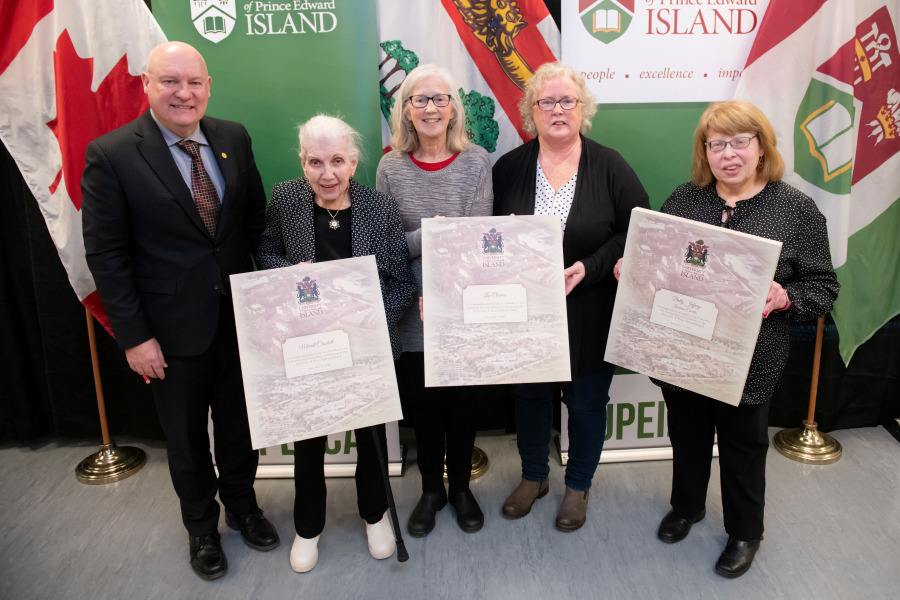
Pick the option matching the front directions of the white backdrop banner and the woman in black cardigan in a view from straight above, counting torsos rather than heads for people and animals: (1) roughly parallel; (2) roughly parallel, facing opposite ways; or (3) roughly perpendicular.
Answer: roughly parallel

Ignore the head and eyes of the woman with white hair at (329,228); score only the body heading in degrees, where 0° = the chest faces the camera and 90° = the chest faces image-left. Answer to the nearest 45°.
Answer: approximately 0°

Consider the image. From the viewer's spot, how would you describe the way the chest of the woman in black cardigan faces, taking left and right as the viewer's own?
facing the viewer

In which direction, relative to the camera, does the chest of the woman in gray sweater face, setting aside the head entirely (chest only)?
toward the camera

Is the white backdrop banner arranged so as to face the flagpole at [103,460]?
no

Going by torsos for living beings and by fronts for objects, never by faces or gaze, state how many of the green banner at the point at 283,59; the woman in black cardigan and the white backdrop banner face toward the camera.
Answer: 3

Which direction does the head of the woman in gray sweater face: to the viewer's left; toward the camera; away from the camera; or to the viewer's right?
toward the camera

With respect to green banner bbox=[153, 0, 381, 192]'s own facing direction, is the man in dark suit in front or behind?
in front

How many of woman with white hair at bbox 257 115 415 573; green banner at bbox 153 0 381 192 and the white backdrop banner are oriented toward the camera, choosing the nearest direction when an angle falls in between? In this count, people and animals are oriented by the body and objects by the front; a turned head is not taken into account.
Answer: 3

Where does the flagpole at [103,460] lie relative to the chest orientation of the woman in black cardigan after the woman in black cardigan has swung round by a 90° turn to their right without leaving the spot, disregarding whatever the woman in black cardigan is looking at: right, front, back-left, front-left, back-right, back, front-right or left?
front

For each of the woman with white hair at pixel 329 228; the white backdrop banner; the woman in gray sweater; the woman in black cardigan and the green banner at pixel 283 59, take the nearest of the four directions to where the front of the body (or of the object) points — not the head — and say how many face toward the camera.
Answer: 5

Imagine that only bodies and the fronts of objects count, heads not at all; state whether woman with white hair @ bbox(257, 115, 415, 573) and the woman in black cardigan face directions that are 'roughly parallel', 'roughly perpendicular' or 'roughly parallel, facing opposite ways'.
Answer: roughly parallel

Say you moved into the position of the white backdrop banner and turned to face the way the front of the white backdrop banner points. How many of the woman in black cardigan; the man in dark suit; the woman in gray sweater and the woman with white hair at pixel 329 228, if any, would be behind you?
0

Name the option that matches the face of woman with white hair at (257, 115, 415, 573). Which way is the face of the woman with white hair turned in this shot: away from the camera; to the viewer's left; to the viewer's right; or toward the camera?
toward the camera

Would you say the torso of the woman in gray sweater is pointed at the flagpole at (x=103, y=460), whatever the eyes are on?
no

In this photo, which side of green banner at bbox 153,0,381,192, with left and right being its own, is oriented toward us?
front

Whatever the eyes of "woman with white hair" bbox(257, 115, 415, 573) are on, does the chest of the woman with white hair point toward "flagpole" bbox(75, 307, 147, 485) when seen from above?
no
